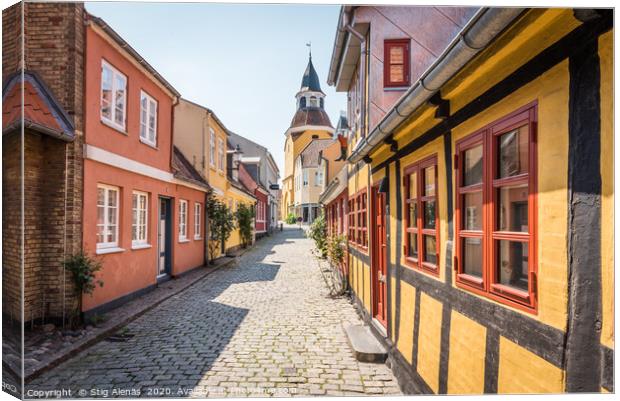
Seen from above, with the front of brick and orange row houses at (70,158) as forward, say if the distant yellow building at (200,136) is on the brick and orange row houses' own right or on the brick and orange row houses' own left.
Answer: on the brick and orange row houses' own left

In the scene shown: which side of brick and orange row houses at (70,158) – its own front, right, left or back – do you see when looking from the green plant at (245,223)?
left

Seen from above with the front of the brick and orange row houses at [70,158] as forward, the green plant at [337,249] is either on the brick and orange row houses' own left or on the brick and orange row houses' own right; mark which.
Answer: on the brick and orange row houses' own left

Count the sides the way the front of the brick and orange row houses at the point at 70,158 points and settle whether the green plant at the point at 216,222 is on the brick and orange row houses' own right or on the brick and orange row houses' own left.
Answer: on the brick and orange row houses' own left

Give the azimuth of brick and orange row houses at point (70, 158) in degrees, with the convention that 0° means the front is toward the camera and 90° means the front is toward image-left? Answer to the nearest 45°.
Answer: approximately 315°

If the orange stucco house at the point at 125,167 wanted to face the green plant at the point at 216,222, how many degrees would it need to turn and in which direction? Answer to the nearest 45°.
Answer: approximately 135° to its left

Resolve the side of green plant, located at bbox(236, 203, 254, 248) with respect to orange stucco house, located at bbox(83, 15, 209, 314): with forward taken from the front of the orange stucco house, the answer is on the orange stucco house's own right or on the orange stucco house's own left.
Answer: on the orange stucco house's own left

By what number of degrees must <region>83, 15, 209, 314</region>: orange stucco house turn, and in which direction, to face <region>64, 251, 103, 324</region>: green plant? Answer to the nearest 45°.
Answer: approximately 45° to its right
